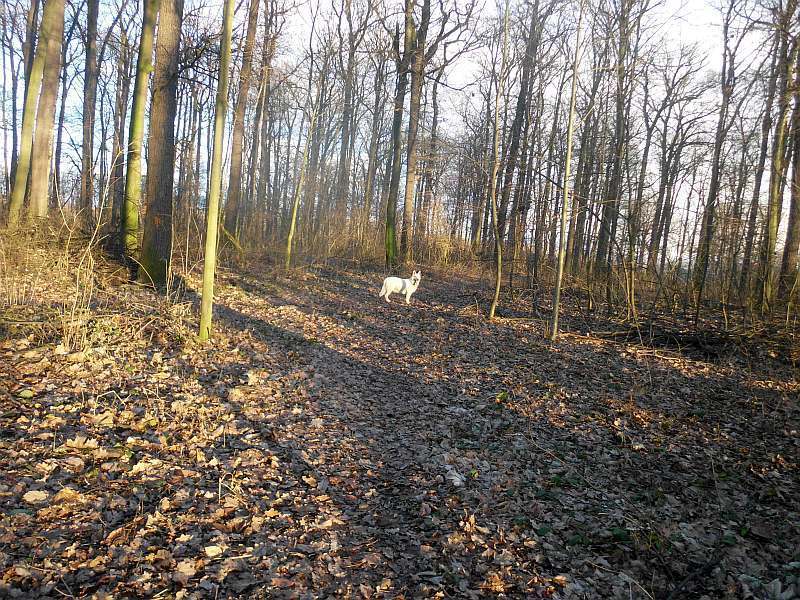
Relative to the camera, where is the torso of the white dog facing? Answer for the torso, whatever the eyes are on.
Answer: to the viewer's right

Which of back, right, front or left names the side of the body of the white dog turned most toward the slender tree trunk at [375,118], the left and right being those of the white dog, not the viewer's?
left

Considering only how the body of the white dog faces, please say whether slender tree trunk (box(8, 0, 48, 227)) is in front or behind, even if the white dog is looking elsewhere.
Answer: behind

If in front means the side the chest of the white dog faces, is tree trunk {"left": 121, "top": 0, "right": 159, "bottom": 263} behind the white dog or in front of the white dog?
behind
